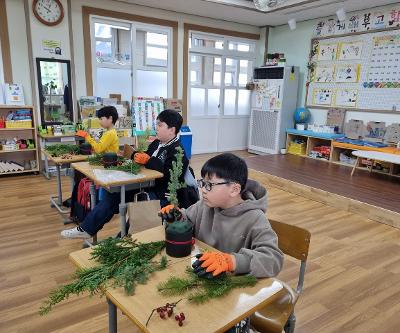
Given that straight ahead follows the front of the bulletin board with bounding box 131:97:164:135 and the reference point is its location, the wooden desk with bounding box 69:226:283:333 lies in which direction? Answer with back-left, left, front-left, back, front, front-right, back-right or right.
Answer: front

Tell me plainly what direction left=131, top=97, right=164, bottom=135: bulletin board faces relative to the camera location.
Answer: facing the viewer

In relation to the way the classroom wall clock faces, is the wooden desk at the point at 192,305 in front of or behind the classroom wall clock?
in front

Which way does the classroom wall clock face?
toward the camera

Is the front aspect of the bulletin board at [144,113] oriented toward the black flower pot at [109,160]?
yes

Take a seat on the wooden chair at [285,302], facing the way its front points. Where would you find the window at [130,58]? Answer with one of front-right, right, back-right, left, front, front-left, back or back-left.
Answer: right

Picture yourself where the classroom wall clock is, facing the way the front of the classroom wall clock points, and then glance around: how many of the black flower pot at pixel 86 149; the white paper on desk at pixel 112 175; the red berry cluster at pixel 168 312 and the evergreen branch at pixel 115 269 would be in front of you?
4

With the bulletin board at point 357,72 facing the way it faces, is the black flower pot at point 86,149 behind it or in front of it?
in front

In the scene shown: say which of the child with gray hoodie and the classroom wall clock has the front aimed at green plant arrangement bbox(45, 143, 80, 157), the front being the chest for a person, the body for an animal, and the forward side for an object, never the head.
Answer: the classroom wall clock

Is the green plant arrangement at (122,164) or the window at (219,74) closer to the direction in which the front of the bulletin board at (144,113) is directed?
the green plant arrangement

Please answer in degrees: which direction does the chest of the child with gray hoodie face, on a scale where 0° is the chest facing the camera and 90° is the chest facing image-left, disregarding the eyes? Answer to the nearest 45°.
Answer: approximately 45°

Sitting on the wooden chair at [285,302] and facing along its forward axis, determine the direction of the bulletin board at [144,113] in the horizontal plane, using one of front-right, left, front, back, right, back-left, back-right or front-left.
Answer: right

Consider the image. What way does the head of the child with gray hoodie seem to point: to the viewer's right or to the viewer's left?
to the viewer's left

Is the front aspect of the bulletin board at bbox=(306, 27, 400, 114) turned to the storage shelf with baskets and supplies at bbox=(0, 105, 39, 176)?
yes
